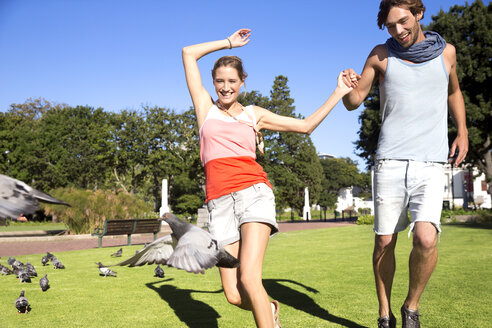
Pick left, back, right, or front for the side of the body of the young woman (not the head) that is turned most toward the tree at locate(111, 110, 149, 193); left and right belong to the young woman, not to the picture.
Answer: back

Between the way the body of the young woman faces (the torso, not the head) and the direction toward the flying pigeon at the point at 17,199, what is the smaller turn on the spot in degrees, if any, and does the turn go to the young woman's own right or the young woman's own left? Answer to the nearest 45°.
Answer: approximately 45° to the young woman's own right

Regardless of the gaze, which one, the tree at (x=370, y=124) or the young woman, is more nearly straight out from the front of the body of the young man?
the young woman

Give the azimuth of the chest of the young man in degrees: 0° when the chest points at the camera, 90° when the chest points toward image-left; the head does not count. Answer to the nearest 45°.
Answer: approximately 0°

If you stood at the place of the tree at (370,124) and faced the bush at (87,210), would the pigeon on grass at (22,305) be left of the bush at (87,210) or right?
left

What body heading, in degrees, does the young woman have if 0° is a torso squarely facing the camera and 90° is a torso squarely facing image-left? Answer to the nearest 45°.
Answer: approximately 0°
